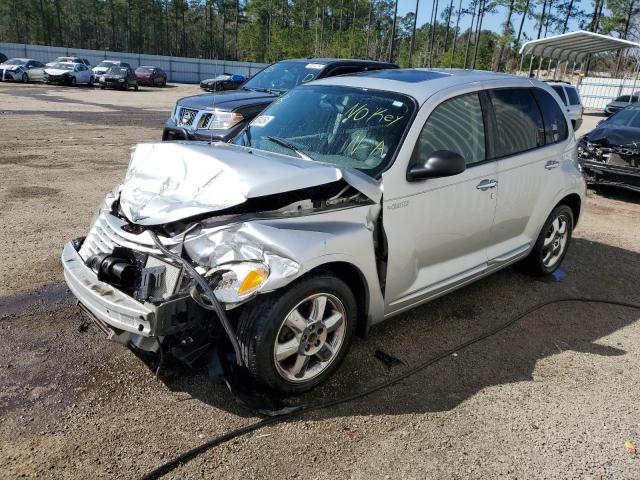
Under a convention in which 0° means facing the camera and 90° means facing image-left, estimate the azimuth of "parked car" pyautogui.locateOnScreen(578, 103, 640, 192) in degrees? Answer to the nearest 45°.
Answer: approximately 45°

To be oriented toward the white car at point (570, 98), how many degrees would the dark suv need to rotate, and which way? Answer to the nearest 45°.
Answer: approximately 180°

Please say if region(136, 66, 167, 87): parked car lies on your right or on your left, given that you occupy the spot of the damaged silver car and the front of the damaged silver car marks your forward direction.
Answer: on your right

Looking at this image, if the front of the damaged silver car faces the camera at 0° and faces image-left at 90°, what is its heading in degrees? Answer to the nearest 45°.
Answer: approximately 45°

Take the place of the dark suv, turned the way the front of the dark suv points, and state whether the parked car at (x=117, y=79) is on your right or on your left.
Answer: on your right

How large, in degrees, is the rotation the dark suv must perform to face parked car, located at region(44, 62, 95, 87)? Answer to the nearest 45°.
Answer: approximately 90° to its right

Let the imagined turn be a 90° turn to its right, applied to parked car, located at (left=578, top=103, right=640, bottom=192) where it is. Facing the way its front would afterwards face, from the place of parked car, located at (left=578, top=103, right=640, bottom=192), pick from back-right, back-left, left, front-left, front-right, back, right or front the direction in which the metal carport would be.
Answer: front-right

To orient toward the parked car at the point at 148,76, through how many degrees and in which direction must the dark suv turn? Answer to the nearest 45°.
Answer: approximately 135° to its right

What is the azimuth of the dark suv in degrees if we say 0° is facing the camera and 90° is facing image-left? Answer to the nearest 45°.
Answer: approximately 45°

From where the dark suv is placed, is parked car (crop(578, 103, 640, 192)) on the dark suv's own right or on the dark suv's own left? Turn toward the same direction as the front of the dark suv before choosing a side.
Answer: on the dark suv's own left

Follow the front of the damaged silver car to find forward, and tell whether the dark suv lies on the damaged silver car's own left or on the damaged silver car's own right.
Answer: on the damaged silver car's own right
